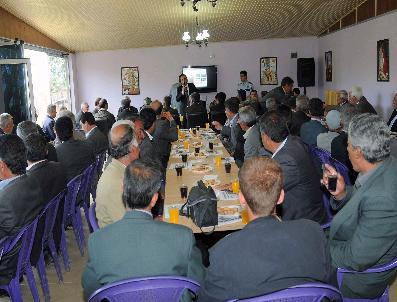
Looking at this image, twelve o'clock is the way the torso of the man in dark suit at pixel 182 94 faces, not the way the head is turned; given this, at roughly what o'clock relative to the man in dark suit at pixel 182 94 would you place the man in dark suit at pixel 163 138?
the man in dark suit at pixel 163 138 is roughly at 12 o'clock from the man in dark suit at pixel 182 94.

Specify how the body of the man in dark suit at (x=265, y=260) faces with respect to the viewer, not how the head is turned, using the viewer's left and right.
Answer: facing away from the viewer

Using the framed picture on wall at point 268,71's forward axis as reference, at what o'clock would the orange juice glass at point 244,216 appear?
The orange juice glass is roughly at 12 o'clock from the framed picture on wall.

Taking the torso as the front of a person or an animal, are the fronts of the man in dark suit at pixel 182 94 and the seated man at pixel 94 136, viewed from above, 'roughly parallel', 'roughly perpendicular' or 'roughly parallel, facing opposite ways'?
roughly perpendicular

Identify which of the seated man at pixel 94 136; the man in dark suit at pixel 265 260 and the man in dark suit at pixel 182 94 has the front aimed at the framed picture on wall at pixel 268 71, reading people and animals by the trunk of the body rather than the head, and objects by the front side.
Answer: the man in dark suit at pixel 265 260

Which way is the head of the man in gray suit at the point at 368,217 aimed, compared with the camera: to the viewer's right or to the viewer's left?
to the viewer's left

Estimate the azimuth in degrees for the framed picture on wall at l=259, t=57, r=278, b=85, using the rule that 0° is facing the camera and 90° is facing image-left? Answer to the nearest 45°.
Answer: approximately 0°

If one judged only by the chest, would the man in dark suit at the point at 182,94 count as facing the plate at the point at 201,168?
yes

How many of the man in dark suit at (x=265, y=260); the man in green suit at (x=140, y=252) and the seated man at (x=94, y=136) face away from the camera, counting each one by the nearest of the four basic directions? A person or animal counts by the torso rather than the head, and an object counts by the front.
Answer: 2

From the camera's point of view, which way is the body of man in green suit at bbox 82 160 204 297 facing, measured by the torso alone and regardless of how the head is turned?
away from the camera

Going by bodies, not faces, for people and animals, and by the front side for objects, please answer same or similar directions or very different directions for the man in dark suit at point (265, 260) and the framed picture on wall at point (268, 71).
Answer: very different directions

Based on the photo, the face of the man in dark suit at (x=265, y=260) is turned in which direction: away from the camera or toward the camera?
away from the camera

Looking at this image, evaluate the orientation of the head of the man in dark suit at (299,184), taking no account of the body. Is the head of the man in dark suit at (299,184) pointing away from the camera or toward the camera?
away from the camera
